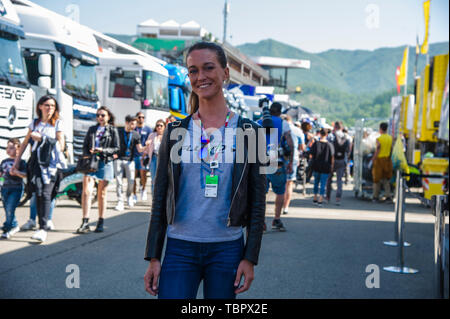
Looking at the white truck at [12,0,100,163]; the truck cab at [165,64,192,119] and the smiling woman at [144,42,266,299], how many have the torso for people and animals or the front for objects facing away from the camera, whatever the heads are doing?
0

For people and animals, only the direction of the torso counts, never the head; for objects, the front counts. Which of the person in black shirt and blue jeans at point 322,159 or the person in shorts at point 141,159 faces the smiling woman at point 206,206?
the person in shorts

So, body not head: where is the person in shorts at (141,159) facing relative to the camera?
toward the camera

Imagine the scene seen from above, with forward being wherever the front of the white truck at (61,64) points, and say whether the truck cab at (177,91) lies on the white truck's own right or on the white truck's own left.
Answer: on the white truck's own left

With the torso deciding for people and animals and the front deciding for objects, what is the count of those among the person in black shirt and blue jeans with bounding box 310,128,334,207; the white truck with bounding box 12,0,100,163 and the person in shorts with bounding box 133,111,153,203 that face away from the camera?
1

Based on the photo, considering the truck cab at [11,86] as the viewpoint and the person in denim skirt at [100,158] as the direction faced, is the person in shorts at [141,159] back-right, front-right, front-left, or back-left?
front-left

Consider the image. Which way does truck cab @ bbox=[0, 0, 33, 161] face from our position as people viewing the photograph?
facing the viewer and to the right of the viewer

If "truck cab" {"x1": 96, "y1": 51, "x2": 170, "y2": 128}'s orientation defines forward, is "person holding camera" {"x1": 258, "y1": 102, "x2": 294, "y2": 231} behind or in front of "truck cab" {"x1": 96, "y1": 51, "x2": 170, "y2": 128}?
in front

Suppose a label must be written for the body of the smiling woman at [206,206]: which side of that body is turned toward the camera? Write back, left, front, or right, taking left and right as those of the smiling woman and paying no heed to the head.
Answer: front

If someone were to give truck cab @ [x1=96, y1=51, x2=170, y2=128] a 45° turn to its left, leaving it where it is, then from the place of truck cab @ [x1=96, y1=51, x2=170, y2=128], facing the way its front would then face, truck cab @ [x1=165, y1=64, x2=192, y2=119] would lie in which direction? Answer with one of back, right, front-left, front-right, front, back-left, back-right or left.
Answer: front-left

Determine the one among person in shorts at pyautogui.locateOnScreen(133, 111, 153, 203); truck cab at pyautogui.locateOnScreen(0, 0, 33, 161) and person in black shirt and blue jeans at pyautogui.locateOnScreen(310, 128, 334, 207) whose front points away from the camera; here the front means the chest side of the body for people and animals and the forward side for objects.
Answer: the person in black shirt and blue jeans

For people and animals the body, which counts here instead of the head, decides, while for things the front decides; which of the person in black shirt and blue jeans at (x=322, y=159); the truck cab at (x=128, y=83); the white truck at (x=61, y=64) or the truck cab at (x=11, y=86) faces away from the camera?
the person in black shirt and blue jeans

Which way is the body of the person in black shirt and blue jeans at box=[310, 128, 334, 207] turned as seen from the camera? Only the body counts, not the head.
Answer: away from the camera

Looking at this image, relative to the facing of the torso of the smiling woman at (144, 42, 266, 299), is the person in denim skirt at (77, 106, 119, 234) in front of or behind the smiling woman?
behind
